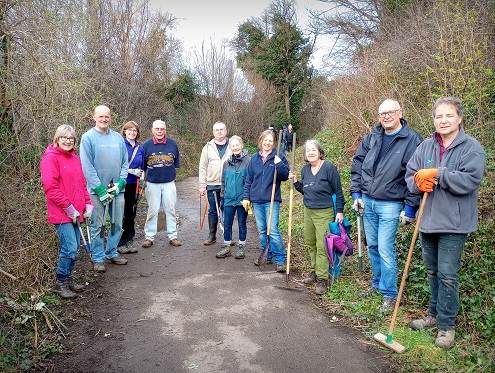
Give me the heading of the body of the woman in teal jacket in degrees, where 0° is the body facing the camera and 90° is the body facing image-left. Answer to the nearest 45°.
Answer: approximately 0°

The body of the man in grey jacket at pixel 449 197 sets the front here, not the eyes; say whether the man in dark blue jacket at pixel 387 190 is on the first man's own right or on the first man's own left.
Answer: on the first man's own right

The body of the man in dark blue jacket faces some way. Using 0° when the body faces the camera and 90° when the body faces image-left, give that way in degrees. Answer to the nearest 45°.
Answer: approximately 45°

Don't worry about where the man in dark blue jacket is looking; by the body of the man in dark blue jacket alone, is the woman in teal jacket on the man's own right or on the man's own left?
on the man's own right

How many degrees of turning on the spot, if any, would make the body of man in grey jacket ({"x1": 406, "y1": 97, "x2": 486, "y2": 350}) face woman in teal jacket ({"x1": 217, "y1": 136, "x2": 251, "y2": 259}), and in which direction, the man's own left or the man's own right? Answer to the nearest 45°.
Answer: approximately 90° to the man's own right

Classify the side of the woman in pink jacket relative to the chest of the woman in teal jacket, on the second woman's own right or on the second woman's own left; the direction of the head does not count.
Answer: on the second woman's own right

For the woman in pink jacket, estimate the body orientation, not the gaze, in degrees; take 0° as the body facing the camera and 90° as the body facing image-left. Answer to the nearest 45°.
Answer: approximately 315°

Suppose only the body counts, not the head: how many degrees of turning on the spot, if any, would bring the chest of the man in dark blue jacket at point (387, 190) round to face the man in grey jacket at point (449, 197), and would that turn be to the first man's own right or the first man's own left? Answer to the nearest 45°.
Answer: approximately 90° to the first man's own left

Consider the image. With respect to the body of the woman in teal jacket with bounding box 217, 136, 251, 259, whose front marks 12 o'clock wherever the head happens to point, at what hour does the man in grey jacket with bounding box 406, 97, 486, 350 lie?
The man in grey jacket is roughly at 11 o'clock from the woman in teal jacket.
